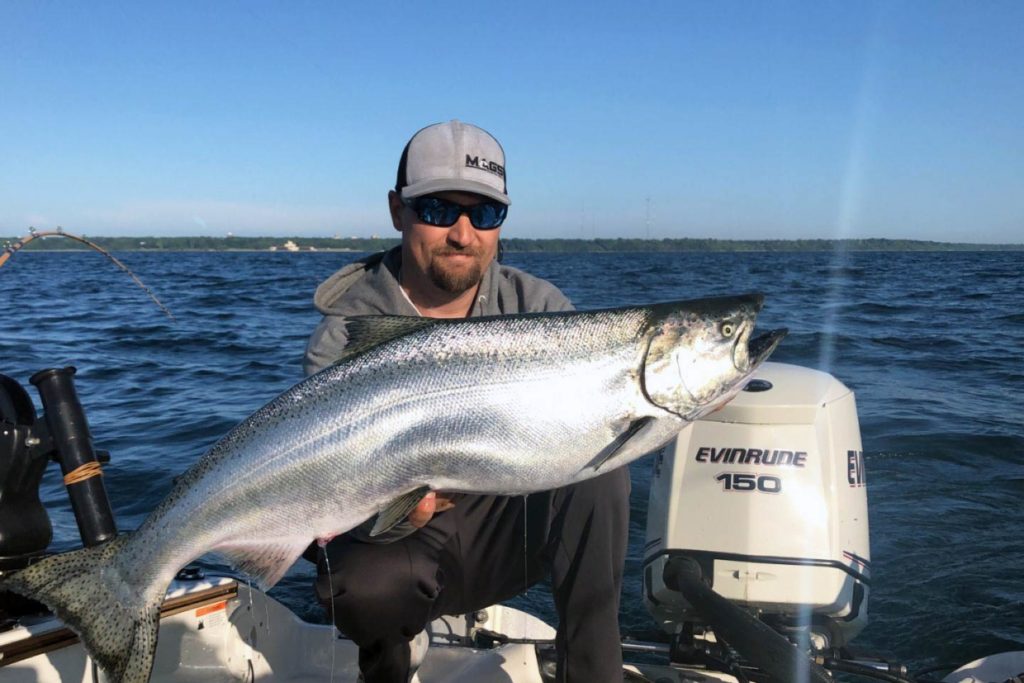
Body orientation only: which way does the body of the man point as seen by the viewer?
toward the camera

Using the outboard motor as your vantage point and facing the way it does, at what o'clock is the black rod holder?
The black rod holder is roughly at 2 o'clock from the outboard motor.

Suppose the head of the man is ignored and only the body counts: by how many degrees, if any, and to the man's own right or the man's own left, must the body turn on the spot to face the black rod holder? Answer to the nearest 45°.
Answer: approximately 90° to the man's own right

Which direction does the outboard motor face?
toward the camera

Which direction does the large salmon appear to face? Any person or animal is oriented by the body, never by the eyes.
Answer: to the viewer's right

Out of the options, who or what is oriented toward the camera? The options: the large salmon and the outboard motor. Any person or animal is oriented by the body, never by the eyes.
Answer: the outboard motor

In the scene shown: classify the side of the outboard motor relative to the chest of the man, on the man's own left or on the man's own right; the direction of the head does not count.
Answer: on the man's own left

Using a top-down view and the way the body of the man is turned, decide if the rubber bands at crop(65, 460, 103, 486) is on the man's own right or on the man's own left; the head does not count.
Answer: on the man's own right

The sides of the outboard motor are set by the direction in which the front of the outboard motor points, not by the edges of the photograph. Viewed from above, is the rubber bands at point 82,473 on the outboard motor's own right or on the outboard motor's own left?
on the outboard motor's own right

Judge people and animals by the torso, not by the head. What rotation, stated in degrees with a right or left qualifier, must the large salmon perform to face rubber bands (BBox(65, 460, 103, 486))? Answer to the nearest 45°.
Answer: approximately 135° to its left
